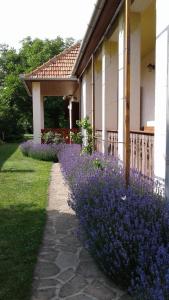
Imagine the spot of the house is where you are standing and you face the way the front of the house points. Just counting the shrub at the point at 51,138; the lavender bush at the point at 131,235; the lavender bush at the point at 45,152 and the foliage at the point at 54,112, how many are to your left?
1

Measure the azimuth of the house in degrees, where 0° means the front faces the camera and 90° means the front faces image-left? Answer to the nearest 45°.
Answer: approximately 90°

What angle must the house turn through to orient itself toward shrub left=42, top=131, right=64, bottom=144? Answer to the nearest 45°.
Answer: approximately 90° to its right

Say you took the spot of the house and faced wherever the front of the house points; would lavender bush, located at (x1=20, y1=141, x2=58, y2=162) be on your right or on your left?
on your right

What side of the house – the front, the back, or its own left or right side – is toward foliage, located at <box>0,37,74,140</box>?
right

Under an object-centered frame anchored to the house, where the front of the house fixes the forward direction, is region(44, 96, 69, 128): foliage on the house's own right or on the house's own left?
on the house's own right
